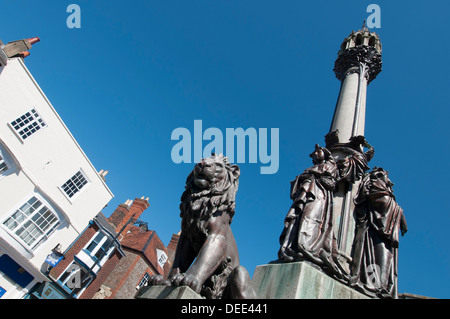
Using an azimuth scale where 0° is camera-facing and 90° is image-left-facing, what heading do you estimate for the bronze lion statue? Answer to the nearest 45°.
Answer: approximately 45°

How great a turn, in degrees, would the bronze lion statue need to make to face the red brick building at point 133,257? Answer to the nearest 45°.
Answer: approximately 135° to its right

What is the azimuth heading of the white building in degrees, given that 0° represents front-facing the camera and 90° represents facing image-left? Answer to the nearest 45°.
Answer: approximately 315°

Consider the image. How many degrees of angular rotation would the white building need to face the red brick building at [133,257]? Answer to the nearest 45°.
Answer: approximately 90° to its left

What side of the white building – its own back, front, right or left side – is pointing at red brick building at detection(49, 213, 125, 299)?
left

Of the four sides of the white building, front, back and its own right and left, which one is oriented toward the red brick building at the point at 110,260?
left

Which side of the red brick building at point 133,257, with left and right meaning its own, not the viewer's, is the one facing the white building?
right
